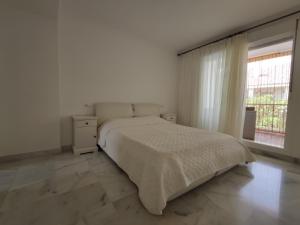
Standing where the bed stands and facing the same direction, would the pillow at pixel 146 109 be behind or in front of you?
behind

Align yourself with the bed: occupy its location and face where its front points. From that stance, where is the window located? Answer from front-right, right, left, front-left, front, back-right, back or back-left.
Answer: left

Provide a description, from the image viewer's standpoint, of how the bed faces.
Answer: facing the viewer and to the right of the viewer

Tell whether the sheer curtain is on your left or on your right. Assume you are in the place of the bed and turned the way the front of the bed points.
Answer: on your left

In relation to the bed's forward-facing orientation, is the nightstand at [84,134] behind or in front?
behind
